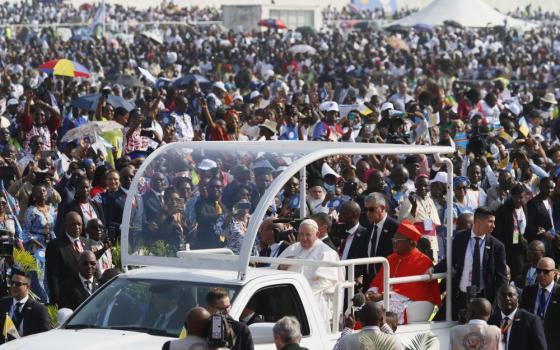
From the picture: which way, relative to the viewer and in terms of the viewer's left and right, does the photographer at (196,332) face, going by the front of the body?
facing away from the viewer

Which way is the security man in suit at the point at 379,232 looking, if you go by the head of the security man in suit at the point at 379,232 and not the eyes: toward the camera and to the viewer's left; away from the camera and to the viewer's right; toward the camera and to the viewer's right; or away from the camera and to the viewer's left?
toward the camera and to the viewer's left

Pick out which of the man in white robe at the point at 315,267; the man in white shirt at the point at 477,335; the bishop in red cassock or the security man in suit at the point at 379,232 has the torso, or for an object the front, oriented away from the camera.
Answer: the man in white shirt at the point at 477,335

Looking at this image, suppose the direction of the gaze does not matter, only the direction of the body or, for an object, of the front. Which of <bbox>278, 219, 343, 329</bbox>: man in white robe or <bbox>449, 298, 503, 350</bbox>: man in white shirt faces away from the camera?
<bbox>449, 298, 503, 350</bbox>: man in white shirt

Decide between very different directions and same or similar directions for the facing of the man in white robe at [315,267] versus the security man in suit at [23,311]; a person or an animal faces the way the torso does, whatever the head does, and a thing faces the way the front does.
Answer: same or similar directions

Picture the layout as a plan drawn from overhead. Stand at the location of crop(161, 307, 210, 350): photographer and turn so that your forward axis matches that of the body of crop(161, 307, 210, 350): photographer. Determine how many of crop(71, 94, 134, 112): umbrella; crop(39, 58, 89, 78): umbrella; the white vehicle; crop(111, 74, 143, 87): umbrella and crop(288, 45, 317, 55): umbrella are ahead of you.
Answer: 5

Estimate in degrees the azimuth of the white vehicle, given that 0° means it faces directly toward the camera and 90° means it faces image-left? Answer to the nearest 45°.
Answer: approximately 45°

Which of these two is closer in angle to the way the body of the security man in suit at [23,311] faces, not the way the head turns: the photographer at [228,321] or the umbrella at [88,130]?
the photographer

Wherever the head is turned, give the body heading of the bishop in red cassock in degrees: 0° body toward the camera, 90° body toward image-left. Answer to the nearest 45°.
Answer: approximately 45°

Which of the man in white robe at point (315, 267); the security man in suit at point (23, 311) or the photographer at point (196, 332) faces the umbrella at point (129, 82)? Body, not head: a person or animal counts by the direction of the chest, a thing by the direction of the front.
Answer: the photographer

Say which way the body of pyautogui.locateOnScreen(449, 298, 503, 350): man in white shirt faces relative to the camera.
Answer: away from the camera

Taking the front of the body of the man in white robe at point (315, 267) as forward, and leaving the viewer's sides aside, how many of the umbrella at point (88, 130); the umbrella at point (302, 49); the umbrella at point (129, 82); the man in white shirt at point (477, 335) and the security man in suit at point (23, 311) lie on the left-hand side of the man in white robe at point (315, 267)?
1

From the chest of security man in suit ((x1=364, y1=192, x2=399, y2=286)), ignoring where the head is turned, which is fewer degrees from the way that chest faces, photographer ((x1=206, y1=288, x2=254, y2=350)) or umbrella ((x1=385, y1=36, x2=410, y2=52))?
the photographer

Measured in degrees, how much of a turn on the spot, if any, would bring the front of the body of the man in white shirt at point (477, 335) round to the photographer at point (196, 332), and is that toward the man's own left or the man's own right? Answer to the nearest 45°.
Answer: approximately 135° to the man's own left

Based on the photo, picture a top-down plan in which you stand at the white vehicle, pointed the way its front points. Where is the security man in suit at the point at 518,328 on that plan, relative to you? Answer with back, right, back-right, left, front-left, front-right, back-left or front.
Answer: back-left

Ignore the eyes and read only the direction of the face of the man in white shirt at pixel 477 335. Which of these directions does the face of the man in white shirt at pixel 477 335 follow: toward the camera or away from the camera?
away from the camera

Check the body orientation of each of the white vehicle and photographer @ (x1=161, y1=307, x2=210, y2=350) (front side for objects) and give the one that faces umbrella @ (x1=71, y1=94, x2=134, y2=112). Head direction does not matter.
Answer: the photographer

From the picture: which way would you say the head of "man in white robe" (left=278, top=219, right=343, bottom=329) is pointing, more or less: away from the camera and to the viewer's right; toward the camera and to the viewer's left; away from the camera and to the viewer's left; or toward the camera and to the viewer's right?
toward the camera and to the viewer's left

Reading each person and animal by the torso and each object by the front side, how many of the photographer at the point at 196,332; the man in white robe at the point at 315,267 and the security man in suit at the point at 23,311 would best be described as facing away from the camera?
1
